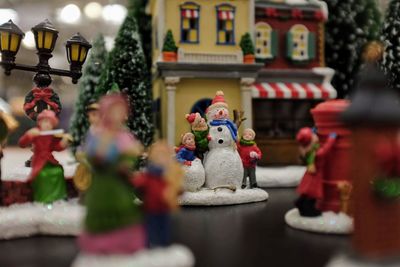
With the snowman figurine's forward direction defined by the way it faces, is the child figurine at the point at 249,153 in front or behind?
behind

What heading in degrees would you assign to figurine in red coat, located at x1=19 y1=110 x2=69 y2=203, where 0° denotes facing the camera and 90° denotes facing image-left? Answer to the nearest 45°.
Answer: approximately 0°

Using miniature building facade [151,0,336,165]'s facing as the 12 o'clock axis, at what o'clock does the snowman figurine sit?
The snowman figurine is roughly at 12 o'clock from the miniature building facade.

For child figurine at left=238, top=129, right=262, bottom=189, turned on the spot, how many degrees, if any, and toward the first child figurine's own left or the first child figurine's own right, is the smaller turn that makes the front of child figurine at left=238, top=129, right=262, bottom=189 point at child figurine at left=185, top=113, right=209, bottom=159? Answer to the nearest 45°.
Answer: approximately 45° to the first child figurine's own right

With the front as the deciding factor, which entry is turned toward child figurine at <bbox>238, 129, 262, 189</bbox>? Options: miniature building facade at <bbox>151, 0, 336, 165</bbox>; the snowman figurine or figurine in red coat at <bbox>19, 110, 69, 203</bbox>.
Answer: the miniature building facade

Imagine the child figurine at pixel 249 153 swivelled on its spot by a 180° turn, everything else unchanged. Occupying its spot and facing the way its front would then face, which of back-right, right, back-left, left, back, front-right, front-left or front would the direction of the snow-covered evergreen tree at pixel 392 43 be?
front-right

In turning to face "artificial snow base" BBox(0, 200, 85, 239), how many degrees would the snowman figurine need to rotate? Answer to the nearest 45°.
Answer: approximately 45° to its right

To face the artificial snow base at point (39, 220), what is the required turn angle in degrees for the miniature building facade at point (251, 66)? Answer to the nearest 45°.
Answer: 0° — it already faces it

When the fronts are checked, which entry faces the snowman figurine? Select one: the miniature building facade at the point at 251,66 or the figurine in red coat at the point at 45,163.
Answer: the miniature building facade
